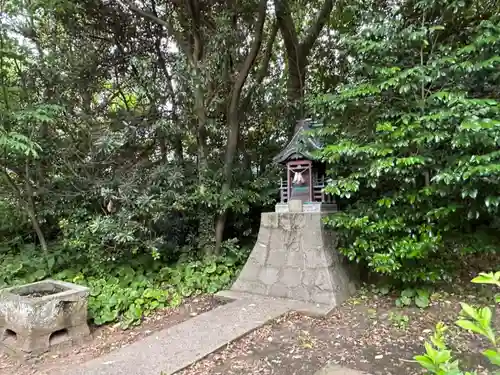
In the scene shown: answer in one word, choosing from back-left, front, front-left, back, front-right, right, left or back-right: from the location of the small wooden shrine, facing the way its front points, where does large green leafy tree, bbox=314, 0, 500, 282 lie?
left

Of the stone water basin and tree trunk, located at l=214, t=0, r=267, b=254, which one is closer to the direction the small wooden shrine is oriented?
the stone water basin

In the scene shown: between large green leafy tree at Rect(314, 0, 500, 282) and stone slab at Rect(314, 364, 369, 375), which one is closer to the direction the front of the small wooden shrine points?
the stone slab

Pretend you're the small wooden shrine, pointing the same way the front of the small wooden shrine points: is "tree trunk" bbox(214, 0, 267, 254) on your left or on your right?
on your right

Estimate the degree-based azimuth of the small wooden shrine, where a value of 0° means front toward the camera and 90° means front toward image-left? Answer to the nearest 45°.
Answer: approximately 45°

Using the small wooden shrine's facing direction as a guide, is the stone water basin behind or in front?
in front

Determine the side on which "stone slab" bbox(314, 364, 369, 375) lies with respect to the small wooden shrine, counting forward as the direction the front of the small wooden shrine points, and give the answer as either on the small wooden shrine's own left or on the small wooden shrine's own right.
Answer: on the small wooden shrine's own left

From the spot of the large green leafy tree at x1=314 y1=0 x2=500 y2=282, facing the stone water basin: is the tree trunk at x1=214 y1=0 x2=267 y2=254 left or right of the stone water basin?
right

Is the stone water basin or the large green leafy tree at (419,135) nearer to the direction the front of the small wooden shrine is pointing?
the stone water basin
